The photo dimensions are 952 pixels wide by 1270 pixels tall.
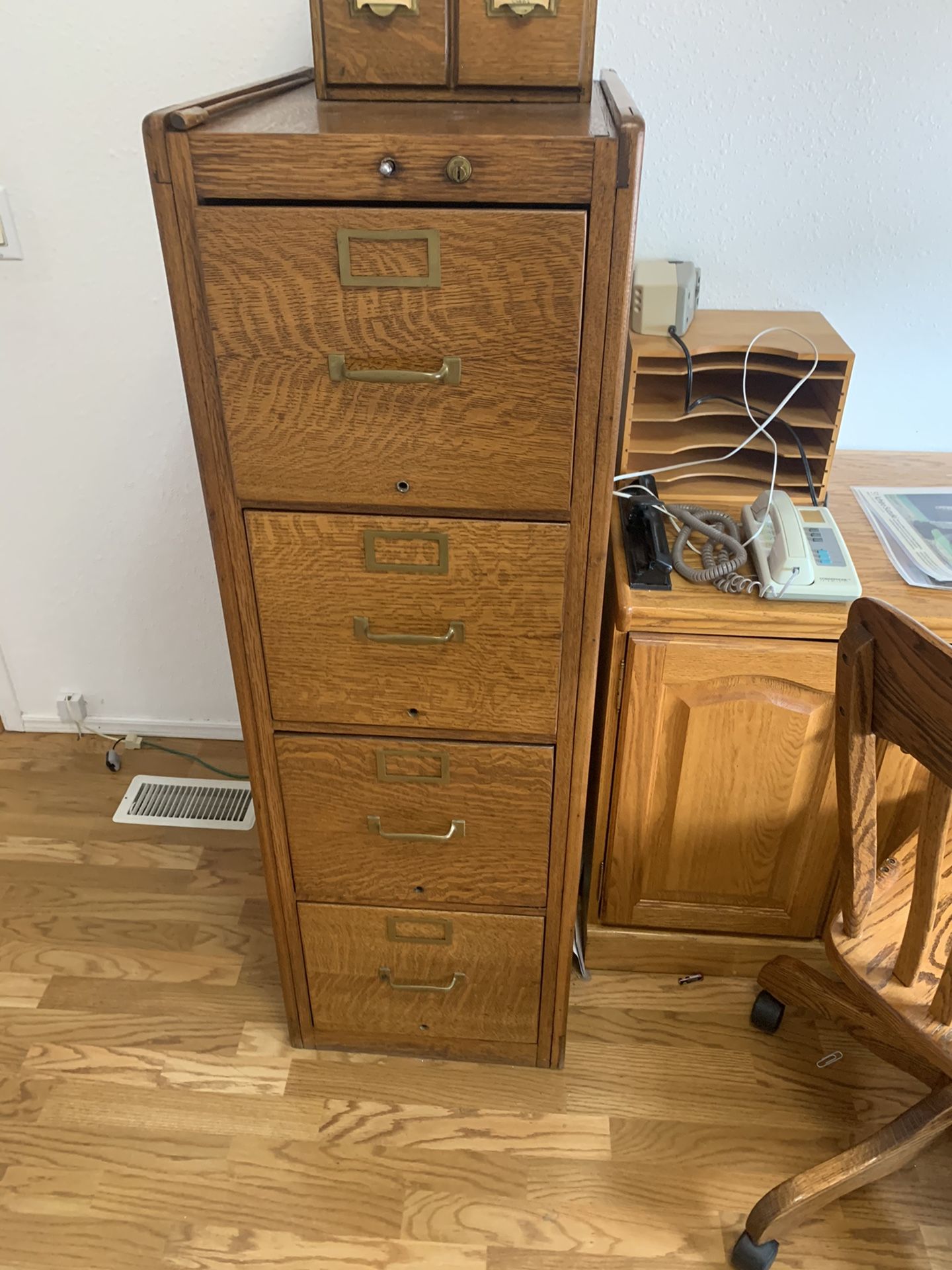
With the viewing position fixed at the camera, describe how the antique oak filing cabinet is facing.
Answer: facing the viewer

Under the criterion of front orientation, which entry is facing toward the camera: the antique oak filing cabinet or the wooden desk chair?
the antique oak filing cabinet

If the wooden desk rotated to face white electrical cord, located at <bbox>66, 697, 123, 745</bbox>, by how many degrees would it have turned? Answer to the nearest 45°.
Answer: approximately 90° to its right

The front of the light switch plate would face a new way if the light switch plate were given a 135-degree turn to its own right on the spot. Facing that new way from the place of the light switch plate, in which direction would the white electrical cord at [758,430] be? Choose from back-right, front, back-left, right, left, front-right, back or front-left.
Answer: back

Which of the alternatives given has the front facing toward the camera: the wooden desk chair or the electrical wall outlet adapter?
the electrical wall outlet adapter

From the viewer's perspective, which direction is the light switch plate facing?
toward the camera

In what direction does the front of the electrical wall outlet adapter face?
toward the camera

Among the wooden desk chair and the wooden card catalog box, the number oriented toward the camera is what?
1

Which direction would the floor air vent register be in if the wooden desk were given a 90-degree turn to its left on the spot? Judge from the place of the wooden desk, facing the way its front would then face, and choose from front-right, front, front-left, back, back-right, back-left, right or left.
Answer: back

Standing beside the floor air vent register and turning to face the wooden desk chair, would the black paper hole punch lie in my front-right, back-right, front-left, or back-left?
front-left

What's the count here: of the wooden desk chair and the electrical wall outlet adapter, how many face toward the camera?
1

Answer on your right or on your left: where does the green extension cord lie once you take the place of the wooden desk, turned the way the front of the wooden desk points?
on your right

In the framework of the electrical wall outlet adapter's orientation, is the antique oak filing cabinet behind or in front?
in front

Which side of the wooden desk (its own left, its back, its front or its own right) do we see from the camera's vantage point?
front
